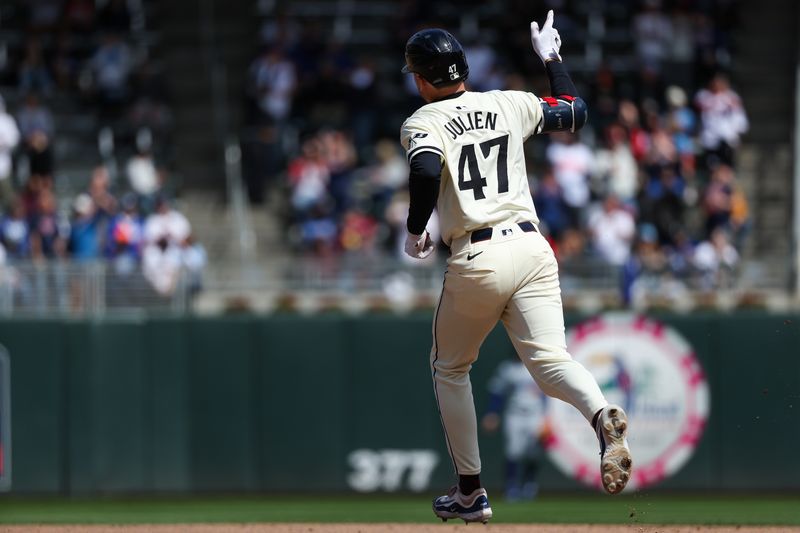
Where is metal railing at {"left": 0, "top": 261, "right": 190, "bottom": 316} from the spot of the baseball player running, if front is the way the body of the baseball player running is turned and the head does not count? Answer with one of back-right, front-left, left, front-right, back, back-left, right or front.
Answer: front

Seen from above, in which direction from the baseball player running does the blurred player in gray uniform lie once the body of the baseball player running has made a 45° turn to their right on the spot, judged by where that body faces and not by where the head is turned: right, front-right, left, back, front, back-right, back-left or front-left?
front

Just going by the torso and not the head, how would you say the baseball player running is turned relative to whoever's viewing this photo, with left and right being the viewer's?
facing away from the viewer and to the left of the viewer
